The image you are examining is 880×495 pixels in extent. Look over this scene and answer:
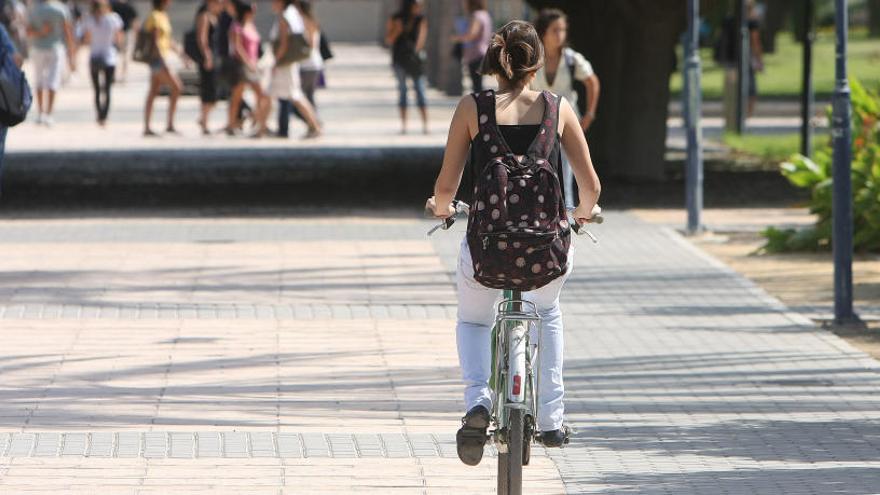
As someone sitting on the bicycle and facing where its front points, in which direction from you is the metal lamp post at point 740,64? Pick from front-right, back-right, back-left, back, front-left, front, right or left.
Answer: front

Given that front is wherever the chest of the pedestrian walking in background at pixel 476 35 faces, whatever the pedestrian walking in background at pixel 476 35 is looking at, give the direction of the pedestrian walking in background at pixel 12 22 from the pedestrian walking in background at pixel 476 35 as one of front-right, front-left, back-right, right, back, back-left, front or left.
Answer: front-right

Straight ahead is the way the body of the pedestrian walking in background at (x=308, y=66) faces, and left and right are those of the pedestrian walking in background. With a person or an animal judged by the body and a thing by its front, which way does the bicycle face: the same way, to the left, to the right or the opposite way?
to the right

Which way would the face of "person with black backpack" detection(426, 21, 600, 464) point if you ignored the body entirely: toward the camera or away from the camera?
away from the camera

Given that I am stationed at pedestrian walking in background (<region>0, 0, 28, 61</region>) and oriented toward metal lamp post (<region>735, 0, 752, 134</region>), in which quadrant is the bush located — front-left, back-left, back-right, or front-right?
front-right

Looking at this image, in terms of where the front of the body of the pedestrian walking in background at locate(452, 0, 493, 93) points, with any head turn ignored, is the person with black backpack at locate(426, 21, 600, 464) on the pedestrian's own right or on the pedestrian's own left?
on the pedestrian's own left

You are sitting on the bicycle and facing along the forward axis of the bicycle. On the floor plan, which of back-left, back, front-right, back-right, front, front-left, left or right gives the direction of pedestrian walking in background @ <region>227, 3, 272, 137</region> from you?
front

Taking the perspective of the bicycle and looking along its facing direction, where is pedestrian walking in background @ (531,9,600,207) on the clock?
The pedestrian walking in background is roughly at 12 o'clock from the bicycle.

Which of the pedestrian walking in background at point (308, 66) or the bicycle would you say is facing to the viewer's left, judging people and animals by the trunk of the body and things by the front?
the pedestrian walking in background

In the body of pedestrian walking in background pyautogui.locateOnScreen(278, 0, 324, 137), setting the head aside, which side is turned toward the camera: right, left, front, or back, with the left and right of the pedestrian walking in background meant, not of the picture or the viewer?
left
